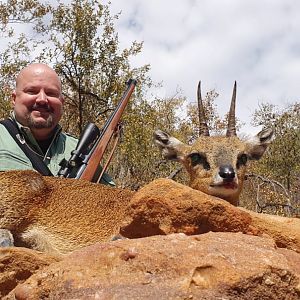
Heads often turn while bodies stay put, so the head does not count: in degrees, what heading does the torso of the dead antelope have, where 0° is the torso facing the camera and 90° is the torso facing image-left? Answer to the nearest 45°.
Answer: approximately 315°

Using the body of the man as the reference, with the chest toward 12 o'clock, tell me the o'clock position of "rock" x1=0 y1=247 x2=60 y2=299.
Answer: The rock is roughly at 12 o'clock from the man.

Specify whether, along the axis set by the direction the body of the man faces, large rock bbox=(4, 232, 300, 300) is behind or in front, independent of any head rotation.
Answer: in front

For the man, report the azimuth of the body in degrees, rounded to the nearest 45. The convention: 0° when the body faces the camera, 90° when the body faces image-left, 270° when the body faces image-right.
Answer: approximately 0°

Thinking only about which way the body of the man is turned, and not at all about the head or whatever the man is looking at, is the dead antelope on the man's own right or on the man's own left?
on the man's own left

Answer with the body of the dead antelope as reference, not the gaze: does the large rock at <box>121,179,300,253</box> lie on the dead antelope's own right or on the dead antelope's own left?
on the dead antelope's own right

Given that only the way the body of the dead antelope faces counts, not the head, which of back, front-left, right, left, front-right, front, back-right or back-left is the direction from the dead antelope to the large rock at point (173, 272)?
front-right
